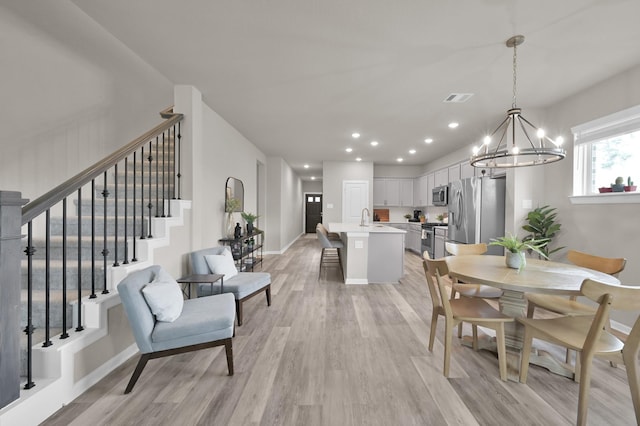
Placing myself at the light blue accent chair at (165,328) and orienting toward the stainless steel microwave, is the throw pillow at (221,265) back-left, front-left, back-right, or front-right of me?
front-left

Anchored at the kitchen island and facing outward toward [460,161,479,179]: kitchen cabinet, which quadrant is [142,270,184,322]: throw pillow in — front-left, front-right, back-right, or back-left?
back-right

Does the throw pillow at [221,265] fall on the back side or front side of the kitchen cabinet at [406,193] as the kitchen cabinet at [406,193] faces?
on the front side

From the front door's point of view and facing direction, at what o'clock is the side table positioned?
The side table is roughly at 12 o'clock from the front door.

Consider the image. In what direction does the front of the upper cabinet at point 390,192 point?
toward the camera

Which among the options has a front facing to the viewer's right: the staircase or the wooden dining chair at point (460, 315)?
the wooden dining chair

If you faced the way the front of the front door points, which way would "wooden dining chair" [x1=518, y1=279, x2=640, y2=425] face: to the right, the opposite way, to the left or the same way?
the opposite way

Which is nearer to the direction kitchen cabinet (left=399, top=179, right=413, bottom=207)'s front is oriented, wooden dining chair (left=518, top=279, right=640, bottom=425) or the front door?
the wooden dining chair

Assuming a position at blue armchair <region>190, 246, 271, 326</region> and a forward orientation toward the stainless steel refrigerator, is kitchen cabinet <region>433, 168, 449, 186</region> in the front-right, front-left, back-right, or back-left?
front-left

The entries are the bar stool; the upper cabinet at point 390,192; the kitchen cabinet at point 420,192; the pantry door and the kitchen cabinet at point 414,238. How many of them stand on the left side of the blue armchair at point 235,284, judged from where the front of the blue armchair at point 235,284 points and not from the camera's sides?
5

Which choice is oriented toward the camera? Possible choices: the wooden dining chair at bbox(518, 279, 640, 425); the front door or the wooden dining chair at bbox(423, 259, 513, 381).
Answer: the front door

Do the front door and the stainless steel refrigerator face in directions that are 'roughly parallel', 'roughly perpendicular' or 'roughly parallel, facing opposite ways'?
roughly perpendicular

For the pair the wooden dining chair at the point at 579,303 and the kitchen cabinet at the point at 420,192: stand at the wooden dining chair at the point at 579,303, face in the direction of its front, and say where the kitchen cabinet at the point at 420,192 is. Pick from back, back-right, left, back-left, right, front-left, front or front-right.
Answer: right

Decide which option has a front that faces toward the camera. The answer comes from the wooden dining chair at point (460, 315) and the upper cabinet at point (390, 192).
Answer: the upper cabinet

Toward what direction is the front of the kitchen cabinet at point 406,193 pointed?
toward the camera

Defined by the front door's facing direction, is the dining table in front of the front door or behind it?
in front

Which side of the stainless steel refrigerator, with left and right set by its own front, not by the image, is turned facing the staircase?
front

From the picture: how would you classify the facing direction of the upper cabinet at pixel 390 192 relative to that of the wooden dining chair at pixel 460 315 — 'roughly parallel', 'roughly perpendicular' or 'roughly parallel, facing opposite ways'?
roughly perpendicular
